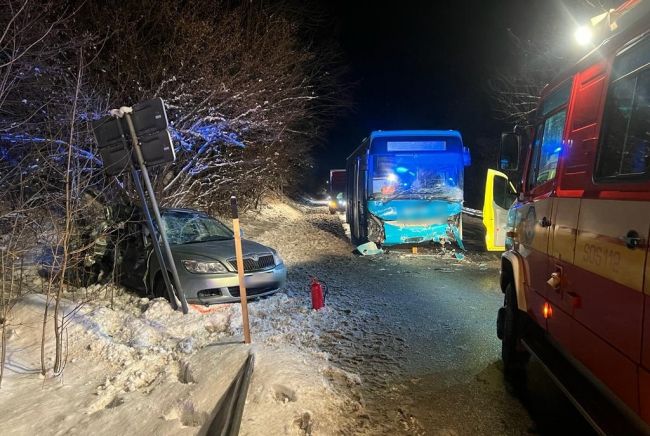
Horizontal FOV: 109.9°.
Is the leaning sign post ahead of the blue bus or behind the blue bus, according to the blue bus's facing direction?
ahead

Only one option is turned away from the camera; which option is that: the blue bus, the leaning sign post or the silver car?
the leaning sign post

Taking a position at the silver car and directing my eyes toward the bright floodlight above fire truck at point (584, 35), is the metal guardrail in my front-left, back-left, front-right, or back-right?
front-right

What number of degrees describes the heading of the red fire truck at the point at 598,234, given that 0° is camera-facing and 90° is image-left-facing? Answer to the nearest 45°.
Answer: approximately 135°

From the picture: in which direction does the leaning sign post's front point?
away from the camera

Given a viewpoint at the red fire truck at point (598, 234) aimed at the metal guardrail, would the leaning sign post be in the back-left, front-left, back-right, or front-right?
front-right

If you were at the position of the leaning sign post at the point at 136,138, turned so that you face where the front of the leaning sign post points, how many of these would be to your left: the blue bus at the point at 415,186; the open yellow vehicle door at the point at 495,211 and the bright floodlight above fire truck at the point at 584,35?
0

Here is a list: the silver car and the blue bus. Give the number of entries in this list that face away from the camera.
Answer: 0

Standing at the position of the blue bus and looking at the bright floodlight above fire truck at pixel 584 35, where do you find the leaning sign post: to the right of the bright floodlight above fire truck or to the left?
right

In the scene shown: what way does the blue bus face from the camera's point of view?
toward the camera

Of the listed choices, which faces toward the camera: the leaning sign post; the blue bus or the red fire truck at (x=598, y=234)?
the blue bus

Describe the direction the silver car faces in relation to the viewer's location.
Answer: facing the viewer and to the right of the viewer
